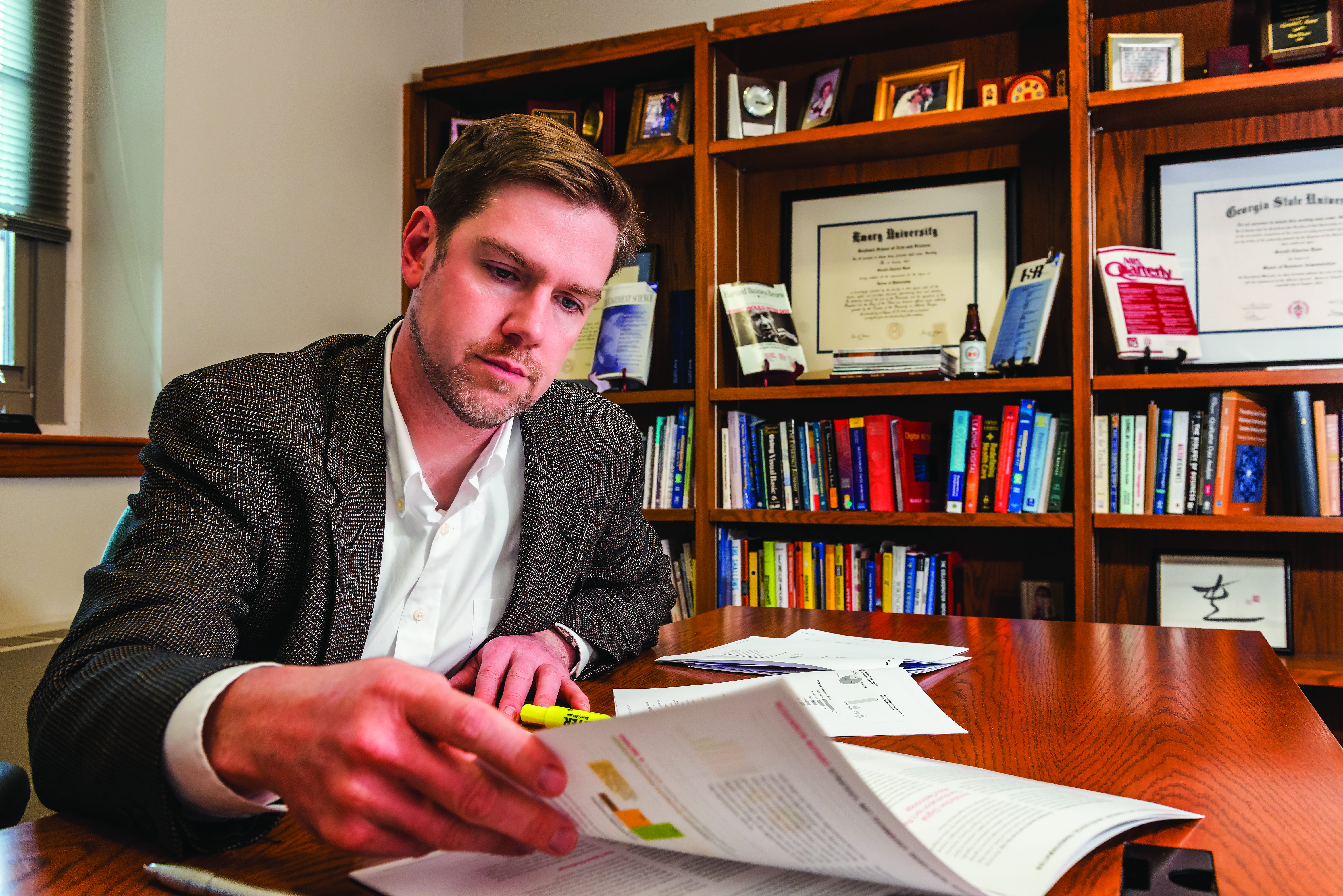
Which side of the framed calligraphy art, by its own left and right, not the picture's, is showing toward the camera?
front

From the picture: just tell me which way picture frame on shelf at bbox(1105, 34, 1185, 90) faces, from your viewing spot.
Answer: facing the viewer

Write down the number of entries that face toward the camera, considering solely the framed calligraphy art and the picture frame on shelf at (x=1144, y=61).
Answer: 2

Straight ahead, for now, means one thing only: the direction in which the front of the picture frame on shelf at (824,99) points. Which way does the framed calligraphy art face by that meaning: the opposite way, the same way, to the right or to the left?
the same way

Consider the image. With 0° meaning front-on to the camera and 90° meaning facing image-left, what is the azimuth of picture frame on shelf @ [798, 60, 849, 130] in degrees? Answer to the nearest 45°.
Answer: approximately 45°

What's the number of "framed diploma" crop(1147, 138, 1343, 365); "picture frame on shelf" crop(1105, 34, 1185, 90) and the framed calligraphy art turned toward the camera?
3

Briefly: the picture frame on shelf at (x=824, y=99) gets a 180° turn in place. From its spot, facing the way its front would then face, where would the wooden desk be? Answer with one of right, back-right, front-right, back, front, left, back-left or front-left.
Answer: back-right

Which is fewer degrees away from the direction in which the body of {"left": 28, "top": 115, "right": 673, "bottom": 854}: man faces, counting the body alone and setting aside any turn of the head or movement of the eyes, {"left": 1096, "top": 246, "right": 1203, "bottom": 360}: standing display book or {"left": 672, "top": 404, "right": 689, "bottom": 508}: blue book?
the standing display book

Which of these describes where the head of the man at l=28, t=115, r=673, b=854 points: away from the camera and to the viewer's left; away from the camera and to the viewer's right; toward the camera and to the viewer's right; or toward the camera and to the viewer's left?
toward the camera and to the viewer's right

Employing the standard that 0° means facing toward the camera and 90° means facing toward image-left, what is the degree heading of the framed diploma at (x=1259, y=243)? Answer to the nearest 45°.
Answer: approximately 0°

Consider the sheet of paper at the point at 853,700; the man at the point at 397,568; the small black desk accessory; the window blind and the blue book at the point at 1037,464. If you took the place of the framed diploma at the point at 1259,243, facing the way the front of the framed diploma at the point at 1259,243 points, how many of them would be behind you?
0

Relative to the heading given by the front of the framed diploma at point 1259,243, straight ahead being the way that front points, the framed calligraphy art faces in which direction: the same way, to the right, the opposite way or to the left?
the same way
